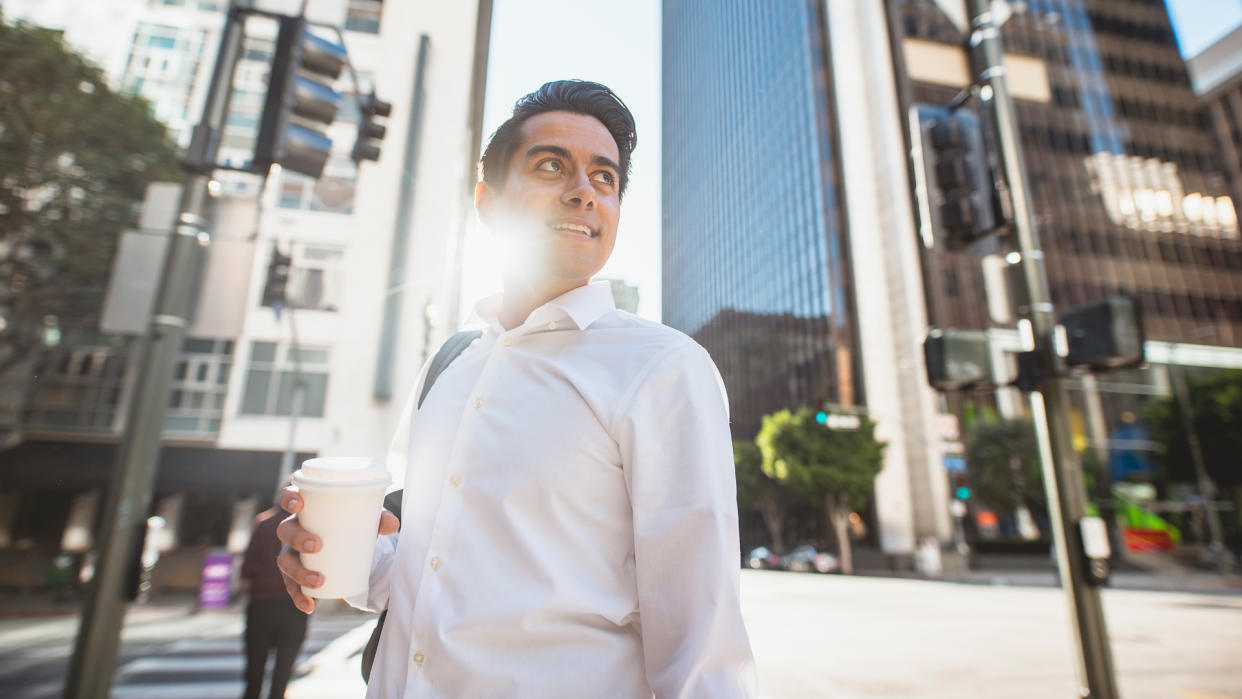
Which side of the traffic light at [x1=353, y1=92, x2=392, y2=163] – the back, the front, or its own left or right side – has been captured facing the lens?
right

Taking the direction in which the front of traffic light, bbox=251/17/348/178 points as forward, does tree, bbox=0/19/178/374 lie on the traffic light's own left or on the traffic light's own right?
on the traffic light's own left

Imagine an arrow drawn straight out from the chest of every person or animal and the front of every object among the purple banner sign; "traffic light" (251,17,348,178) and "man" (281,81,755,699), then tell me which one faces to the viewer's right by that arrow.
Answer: the traffic light

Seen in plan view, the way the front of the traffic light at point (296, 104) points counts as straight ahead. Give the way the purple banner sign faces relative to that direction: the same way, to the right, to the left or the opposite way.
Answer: to the right

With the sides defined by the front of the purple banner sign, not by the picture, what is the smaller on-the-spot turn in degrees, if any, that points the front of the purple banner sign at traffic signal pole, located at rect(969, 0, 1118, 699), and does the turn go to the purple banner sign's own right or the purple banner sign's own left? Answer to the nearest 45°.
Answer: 0° — it already faces it

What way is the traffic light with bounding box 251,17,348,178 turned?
to the viewer's right
